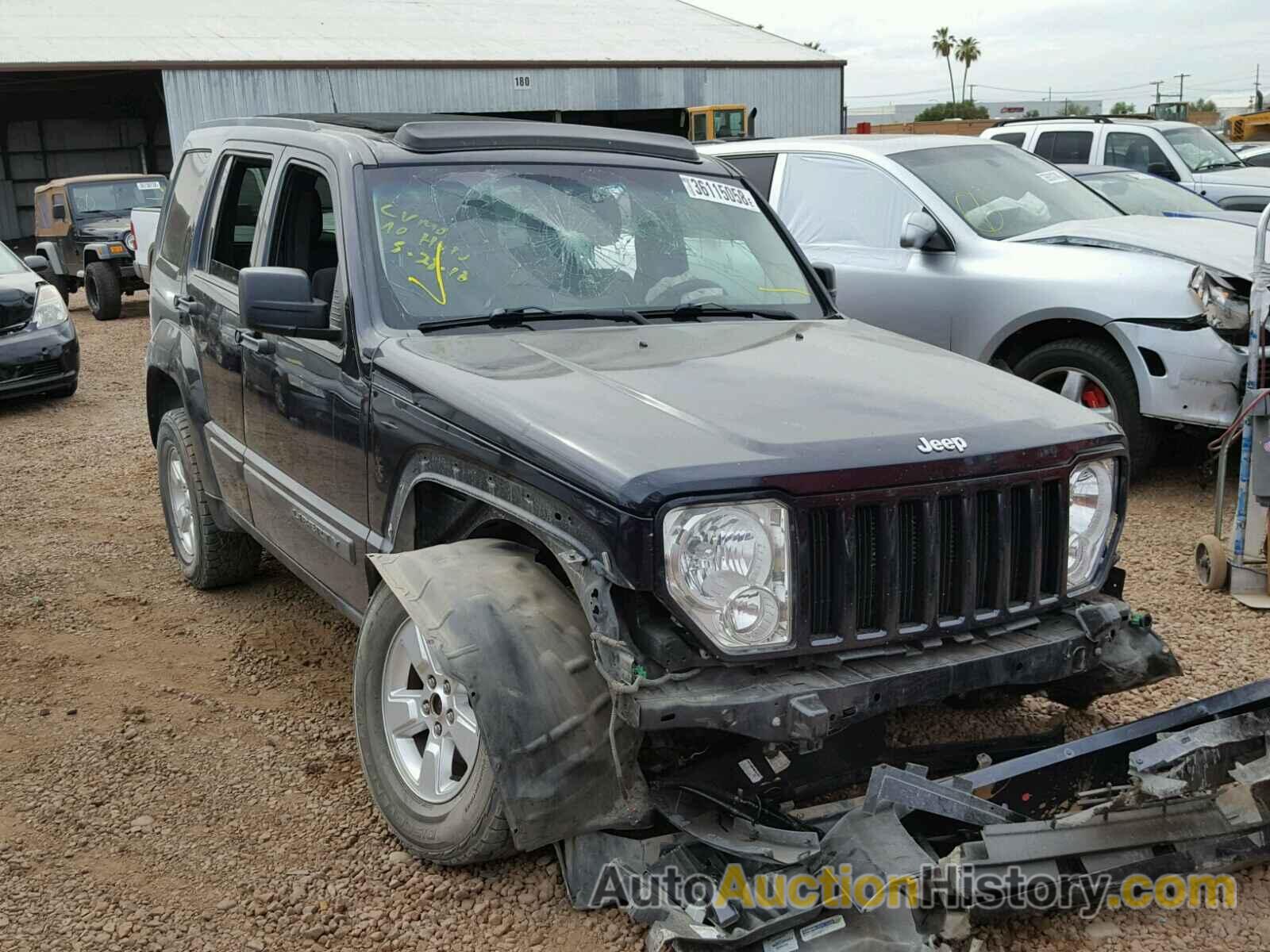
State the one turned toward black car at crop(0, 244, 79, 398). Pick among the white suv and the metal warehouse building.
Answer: the metal warehouse building

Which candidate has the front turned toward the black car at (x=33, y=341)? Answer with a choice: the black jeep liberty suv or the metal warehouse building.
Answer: the metal warehouse building

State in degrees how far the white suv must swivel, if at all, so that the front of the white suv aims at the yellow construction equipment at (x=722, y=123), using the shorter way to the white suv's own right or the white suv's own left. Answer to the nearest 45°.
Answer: approximately 180°

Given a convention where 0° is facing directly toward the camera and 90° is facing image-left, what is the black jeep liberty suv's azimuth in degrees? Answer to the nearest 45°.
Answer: approximately 315°

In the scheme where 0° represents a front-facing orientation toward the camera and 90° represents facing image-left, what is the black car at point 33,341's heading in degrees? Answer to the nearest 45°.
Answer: approximately 315°

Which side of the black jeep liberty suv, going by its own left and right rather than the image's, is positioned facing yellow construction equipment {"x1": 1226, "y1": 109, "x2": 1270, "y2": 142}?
left

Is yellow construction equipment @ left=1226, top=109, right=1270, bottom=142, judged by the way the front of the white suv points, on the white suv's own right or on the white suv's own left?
on the white suv's own left

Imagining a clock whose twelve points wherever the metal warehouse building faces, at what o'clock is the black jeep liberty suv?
The black jeep liberty suv is roughly at 12 o'clock from the metal warehouse building.

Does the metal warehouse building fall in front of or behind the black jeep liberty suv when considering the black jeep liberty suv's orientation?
behind

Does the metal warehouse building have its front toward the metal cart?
yes

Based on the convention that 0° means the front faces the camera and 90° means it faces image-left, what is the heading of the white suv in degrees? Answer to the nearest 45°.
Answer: approximately 315°

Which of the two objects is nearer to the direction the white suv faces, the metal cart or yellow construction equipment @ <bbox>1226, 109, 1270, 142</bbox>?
the metal cart
